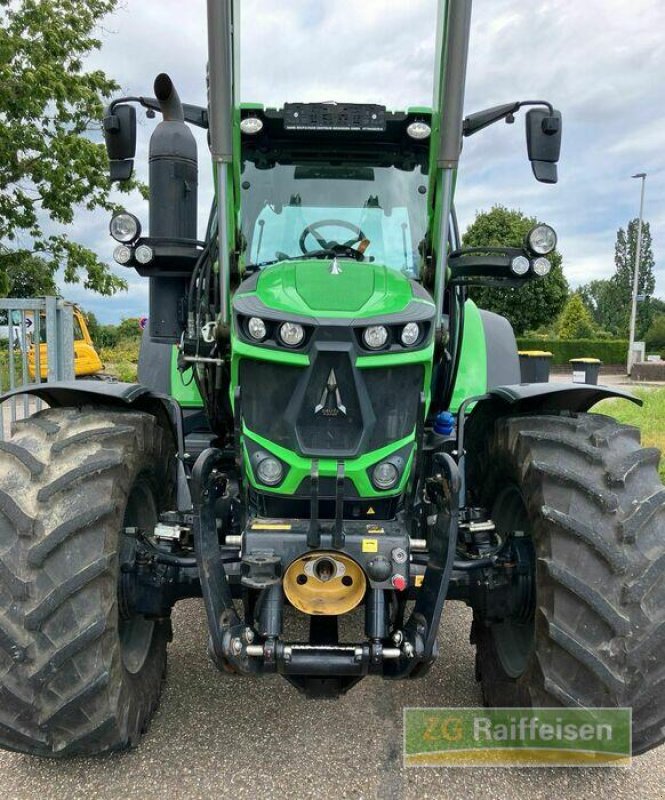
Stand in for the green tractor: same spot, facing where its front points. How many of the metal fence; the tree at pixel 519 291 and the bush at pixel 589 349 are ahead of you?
0

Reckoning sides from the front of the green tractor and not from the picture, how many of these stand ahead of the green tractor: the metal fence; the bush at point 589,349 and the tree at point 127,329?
0

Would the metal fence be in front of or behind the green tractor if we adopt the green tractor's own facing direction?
behind

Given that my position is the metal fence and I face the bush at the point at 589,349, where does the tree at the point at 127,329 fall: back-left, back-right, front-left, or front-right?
front-left

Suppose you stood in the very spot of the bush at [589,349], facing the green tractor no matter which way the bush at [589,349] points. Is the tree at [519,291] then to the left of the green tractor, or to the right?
right

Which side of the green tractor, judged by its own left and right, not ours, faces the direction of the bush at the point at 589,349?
back

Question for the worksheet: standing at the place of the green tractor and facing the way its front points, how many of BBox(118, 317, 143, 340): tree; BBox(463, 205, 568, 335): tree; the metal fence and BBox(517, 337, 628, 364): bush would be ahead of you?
0

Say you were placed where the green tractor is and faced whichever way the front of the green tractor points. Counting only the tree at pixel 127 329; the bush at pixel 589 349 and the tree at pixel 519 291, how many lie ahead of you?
0

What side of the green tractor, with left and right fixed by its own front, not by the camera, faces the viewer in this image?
front

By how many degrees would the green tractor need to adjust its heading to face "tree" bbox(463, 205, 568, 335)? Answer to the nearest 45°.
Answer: approximately 180°

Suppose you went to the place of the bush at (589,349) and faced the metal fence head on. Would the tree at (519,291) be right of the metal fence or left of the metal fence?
right

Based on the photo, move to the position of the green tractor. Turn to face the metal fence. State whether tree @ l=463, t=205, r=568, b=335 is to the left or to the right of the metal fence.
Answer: right

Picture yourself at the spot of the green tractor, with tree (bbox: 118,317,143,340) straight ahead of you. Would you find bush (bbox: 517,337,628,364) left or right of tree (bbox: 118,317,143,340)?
right

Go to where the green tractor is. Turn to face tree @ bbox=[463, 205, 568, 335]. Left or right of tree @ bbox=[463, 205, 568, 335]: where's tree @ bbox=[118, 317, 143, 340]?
left

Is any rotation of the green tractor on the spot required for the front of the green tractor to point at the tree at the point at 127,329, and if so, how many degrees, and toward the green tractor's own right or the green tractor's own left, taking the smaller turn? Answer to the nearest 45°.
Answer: approximately 180°
